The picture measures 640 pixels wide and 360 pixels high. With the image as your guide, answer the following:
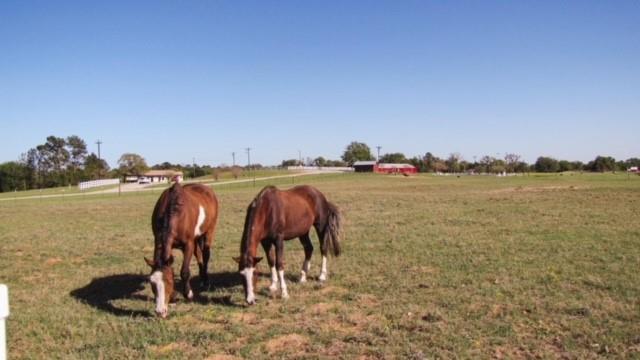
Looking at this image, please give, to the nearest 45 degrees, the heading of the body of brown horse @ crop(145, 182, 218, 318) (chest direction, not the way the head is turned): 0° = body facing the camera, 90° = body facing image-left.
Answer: approximately 45°

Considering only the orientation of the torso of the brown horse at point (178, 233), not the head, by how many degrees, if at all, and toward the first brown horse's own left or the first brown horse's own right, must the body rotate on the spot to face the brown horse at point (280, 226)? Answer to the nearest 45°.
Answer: approximately 135° to the first brown horse's own left

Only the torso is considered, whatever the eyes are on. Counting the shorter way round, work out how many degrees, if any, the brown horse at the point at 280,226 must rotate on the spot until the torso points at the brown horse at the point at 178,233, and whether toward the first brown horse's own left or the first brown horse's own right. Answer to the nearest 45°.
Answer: approximately 45° to the first brown horse's own right

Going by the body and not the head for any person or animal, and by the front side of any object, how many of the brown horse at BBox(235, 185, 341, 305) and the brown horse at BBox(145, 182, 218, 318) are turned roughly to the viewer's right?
0
